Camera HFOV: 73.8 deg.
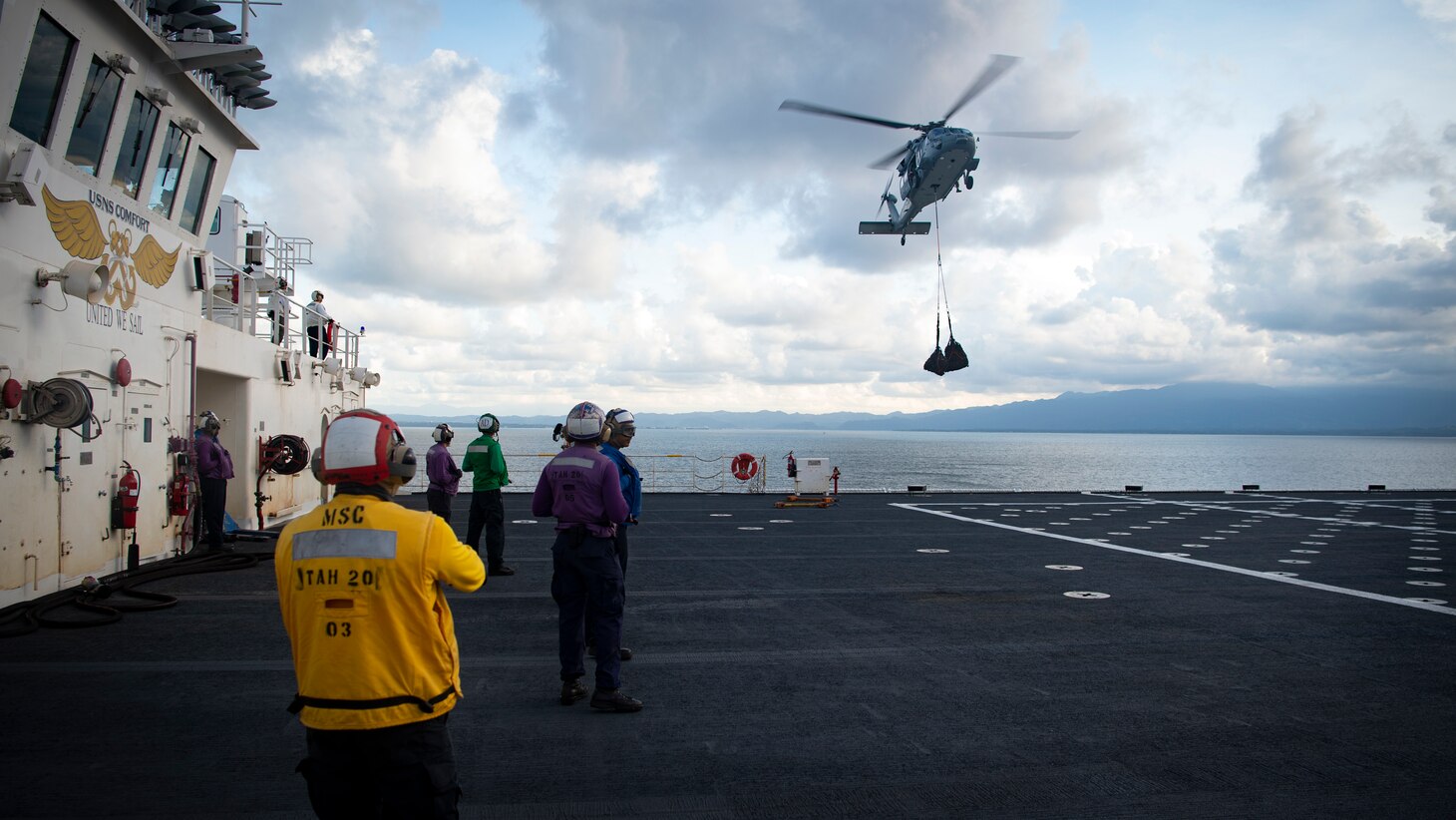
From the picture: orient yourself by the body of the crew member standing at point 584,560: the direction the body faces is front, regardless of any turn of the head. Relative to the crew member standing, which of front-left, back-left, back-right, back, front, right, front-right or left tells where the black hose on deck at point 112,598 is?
left

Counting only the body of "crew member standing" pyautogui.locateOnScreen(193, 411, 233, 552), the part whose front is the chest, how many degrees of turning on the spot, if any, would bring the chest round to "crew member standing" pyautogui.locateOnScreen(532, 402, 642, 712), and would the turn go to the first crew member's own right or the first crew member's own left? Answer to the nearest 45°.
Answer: approximately 90° to the first crew member's own right

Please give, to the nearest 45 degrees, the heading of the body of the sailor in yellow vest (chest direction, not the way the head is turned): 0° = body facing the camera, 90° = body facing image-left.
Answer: approximately 225°

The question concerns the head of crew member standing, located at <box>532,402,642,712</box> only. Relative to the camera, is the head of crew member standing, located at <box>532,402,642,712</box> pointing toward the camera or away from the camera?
away from the camera

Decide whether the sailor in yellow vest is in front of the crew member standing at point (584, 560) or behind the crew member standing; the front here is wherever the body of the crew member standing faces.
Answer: behind

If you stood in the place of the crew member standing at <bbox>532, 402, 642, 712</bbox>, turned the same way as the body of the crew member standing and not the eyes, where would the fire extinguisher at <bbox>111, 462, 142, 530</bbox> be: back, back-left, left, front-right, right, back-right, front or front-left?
left

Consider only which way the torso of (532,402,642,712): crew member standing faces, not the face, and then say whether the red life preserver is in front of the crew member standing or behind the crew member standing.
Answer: in front

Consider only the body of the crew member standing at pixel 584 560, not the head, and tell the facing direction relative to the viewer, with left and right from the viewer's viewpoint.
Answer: facing away from the viewer and to the right of the viewer

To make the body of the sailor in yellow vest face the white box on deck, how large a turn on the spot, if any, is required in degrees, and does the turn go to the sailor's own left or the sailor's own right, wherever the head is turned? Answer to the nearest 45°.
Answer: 0° — they already face it

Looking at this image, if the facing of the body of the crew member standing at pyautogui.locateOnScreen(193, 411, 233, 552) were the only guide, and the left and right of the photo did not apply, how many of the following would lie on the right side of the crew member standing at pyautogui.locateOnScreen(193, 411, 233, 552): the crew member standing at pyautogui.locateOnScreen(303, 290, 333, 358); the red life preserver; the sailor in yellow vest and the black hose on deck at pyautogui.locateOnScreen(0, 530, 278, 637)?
2

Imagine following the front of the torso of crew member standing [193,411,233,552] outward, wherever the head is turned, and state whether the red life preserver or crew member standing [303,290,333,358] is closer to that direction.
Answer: the red life preserver

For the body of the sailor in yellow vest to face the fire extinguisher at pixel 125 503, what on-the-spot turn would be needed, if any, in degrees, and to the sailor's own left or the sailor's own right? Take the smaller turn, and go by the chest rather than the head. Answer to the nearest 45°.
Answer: approximately 45° to the sailor's own left

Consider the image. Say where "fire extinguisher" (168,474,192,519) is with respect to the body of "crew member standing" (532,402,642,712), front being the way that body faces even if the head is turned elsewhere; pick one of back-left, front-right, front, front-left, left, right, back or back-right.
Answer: left

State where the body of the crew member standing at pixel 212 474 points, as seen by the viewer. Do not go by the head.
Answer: to the viewer's right
